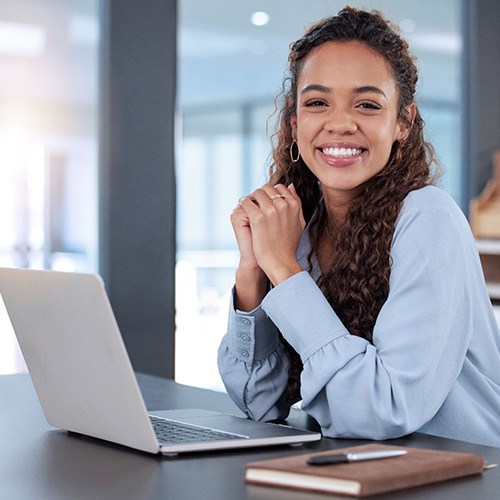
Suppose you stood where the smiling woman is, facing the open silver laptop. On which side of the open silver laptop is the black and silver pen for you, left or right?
left

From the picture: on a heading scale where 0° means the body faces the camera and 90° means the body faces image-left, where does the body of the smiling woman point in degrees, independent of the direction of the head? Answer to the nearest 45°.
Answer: approximately 45°

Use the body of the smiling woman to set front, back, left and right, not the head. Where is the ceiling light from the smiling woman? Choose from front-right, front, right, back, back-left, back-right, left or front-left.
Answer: back-right

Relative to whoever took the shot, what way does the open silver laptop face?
facing away from the viewer and to the right of the viewer

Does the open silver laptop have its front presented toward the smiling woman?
yes
